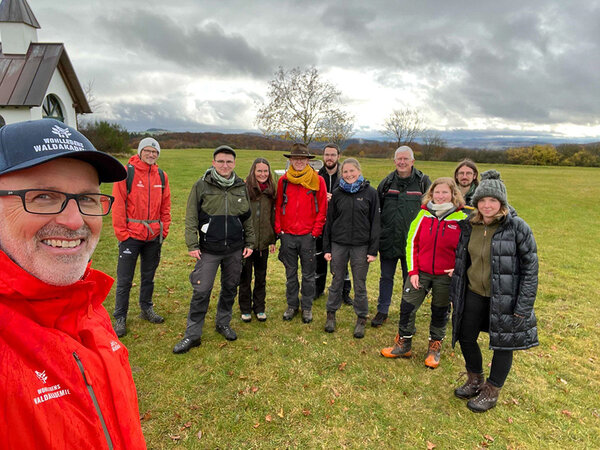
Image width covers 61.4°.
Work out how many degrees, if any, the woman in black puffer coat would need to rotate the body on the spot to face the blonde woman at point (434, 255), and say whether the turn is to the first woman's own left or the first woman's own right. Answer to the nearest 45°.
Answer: approximately 90° to the first woman's own right

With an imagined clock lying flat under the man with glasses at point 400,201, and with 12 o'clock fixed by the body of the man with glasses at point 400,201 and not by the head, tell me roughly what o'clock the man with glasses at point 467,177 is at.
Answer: the man with glasses at point 467,177 is roughly at 8 o'clock from the man with glasses at point 400,201.

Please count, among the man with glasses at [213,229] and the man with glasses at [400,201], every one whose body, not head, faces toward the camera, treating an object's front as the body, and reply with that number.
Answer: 2

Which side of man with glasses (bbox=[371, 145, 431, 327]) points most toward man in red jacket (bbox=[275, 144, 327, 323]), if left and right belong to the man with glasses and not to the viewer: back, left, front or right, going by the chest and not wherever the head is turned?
right

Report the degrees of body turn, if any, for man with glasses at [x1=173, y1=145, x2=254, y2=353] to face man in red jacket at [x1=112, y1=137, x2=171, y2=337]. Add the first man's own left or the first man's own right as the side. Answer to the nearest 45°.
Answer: approximately 135° to the first man's own right

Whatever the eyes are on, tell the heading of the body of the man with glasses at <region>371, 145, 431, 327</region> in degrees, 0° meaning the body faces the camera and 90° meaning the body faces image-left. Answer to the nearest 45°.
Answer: approximately 0°

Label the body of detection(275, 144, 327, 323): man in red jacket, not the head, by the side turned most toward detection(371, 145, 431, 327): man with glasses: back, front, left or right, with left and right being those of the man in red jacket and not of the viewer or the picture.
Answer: left

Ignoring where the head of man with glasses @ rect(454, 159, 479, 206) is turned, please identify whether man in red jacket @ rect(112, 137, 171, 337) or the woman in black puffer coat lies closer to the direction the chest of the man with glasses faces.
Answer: the woman in black puffer coat

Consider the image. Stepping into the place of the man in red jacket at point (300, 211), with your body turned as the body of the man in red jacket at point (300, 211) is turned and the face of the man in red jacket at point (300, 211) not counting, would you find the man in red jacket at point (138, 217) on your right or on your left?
on your right

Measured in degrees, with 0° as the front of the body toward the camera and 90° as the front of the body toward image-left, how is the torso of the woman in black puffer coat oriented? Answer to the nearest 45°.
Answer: approximately 45°
